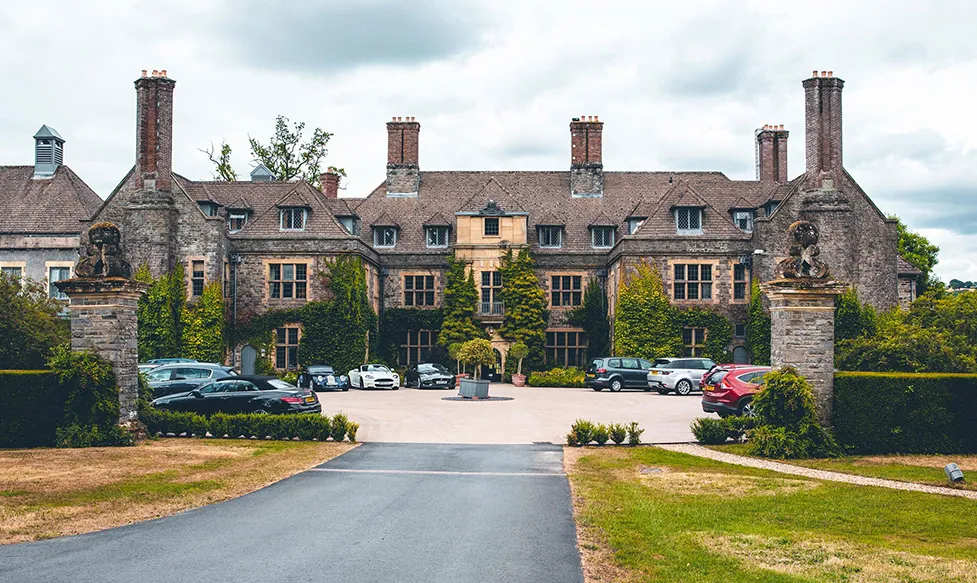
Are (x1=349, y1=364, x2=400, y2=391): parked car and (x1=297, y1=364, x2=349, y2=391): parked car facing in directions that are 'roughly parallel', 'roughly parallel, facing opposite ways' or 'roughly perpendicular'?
roughly parallel

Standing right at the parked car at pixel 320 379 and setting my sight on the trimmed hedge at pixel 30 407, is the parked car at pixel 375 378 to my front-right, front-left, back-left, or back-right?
back-left

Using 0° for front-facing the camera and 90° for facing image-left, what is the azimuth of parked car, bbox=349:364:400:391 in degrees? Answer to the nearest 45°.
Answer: approximately 315°

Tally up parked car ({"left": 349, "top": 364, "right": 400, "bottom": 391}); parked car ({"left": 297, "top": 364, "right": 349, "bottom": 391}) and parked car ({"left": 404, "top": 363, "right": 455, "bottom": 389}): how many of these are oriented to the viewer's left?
0

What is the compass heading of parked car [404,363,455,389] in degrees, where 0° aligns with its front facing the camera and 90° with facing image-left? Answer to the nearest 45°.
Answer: approximately 315°

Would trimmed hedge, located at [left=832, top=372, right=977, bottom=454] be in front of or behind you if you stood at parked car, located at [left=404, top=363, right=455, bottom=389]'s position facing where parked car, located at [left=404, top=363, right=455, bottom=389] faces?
in front

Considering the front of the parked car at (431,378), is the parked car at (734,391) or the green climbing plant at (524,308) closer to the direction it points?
the parked car

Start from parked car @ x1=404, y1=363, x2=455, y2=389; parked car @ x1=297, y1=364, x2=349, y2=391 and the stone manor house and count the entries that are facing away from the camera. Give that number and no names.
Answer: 0

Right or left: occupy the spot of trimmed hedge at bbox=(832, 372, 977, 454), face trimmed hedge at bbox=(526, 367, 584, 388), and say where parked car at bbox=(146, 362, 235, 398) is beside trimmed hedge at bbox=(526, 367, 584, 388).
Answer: left

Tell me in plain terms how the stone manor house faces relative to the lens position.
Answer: facing the viewer

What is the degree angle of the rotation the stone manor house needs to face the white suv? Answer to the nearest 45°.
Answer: approximately 45° to its left

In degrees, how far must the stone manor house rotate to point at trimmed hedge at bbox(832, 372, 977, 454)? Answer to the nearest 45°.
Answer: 0° — it already faces it

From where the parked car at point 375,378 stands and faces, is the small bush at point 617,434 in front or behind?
in front

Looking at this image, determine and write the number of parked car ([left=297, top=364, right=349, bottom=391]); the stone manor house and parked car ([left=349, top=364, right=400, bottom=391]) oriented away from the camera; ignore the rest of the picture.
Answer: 0
